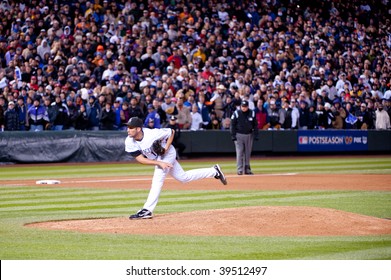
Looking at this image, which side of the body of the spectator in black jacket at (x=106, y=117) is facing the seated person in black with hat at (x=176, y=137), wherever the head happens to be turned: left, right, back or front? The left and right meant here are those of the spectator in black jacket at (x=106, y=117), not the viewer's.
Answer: left

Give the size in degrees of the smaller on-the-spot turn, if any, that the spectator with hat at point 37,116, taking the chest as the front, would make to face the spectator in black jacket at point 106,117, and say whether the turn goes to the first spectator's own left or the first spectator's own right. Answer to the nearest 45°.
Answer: approximately 90° to the first spectator's own left

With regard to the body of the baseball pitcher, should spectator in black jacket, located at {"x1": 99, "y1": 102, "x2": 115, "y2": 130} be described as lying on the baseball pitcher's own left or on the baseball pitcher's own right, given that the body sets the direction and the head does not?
on the baseball pitcher's own right

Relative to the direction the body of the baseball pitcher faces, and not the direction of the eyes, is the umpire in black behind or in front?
behind

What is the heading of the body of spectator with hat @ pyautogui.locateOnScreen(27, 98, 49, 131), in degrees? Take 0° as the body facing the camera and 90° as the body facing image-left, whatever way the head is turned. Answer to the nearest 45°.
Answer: approximately 0°

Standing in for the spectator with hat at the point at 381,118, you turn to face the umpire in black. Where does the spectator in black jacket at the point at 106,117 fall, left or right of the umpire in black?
right
